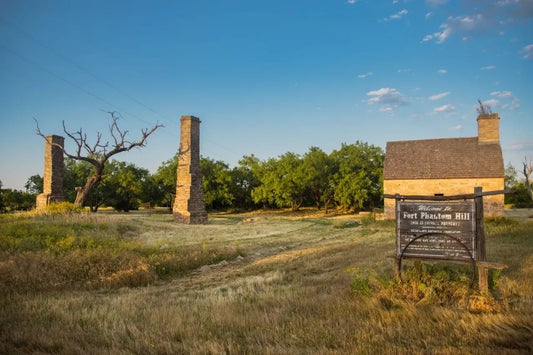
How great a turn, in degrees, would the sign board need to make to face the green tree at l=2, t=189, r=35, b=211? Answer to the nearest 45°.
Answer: approximately 135° to its right

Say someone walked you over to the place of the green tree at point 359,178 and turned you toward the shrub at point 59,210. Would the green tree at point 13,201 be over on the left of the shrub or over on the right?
right

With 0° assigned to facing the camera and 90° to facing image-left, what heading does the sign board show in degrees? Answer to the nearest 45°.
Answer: approximately 0°

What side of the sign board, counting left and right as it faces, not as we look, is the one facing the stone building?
back

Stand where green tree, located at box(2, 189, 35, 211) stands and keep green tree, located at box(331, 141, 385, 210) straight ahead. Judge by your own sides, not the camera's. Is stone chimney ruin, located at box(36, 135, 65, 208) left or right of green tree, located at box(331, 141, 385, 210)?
right

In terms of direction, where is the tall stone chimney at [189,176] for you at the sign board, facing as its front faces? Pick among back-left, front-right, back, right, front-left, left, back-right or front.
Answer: back-right

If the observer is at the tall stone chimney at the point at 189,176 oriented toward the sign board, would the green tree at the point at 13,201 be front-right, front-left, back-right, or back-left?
back-right

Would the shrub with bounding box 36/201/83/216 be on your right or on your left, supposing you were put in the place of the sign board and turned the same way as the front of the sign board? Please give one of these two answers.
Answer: on your right
